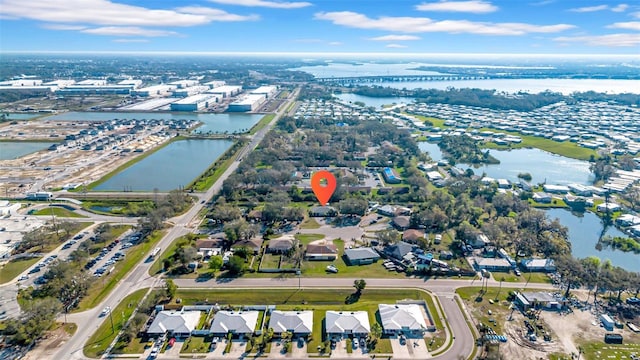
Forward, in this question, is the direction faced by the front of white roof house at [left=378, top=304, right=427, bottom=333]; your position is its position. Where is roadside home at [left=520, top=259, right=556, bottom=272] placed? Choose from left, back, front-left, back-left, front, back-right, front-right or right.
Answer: back-left

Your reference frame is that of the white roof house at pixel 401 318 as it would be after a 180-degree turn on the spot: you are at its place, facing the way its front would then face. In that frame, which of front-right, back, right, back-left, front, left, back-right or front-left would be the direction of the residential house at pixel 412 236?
front

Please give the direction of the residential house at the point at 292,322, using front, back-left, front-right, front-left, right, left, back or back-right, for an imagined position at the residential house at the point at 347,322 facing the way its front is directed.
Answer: right

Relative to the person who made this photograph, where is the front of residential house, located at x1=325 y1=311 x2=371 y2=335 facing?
facing the viewer

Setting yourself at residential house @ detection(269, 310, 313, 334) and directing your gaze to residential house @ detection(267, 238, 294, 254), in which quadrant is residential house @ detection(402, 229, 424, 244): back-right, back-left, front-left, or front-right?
front-right

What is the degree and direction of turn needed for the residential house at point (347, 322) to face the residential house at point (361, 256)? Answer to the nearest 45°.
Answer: approximately 180°

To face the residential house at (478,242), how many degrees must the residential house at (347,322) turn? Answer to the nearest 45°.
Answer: approximately 135° to its left

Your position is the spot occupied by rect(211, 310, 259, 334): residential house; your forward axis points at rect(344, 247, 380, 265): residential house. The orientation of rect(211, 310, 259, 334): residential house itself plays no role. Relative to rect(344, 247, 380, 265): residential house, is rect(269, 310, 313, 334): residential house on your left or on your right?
right

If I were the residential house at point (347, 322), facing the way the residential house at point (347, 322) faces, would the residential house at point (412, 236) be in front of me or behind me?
behind

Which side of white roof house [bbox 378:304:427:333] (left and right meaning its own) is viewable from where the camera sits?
front

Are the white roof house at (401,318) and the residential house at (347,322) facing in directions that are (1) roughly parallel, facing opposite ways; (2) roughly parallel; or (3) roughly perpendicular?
roughly parallel

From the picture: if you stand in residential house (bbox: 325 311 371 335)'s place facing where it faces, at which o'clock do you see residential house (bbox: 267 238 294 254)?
residential house (bbox: 267 238 294 254) is roughly at 5 o'clock from residential house (bbox: 325 311 371 335).

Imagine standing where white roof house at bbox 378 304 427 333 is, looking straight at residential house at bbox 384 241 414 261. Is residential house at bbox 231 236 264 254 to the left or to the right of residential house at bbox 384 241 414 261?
left

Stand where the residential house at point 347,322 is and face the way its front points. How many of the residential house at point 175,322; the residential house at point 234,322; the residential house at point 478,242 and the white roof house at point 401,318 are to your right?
2

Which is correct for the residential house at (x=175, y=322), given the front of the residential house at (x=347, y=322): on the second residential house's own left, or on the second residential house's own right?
on the second residential house's own right

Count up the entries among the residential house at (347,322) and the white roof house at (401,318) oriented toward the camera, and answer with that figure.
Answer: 2

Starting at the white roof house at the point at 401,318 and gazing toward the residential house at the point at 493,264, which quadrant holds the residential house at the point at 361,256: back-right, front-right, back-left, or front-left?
front-left
